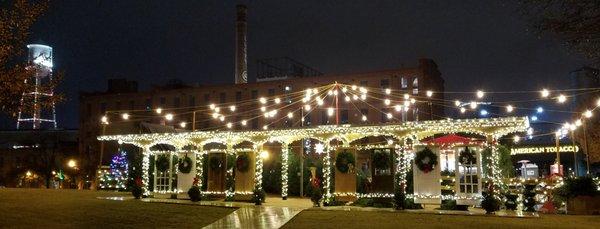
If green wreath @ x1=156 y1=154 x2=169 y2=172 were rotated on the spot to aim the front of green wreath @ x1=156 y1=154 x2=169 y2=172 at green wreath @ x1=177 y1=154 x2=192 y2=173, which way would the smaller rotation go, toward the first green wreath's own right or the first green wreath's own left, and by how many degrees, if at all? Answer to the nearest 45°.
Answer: approximately 45° to the first green wreath's own left

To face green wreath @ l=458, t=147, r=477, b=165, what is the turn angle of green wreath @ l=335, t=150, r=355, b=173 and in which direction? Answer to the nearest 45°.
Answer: approximately 45° to its left

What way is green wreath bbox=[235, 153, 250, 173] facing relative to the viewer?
toward the camera

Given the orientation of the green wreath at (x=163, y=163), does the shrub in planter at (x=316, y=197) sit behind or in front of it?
in front

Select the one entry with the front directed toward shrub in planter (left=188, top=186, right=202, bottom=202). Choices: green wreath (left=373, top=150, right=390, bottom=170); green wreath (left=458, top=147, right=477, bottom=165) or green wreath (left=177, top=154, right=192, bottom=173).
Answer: green wreath (left=177, top=154, right=192, bottom=173)

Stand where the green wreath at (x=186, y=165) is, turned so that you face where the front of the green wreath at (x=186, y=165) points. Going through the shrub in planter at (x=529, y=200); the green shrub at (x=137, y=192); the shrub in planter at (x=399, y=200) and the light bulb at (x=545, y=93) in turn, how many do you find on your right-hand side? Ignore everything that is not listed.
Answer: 1

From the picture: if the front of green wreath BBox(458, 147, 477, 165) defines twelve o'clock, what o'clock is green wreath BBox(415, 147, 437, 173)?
green wreath BBox(415, 147, 437, 173) is roughly at 3 o'clock from green wreath BBox(458, 147, 477, 165).

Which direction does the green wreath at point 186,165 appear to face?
toward the camera

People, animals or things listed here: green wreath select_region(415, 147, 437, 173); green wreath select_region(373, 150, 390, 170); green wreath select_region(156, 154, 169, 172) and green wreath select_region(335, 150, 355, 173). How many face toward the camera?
4

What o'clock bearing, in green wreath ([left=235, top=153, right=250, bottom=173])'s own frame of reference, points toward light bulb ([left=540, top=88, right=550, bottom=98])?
The light bulb is roughly at 10 o'clock from the green wreath.

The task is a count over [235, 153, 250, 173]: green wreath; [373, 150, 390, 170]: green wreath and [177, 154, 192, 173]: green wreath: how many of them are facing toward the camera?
3

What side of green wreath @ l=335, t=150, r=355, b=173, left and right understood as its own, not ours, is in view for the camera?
front

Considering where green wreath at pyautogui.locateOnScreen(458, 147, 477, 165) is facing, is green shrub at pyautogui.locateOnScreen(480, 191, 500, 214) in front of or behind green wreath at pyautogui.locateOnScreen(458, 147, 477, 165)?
in front

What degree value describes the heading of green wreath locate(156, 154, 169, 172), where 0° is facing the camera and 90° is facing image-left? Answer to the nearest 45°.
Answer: approximately 0°

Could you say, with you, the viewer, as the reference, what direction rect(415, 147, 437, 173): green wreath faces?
facing the viewer

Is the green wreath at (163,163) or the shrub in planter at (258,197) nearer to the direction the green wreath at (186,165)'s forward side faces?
the shrub in planter

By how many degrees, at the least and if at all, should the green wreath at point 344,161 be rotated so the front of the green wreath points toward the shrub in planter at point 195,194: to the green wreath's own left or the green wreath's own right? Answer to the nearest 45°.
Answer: approximately 90° to the green wreath's own right

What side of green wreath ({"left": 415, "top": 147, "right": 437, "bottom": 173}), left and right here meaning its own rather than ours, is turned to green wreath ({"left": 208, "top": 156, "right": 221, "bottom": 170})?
right
